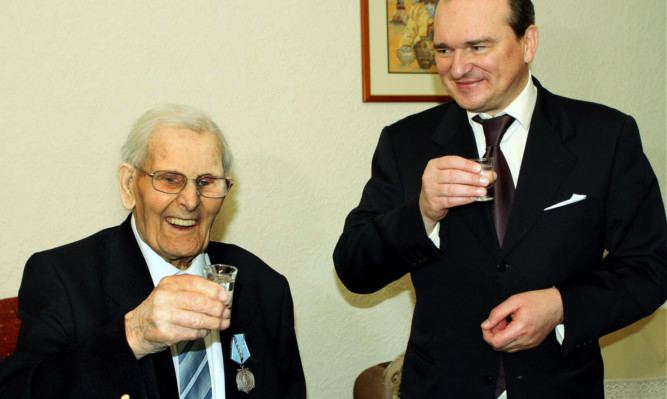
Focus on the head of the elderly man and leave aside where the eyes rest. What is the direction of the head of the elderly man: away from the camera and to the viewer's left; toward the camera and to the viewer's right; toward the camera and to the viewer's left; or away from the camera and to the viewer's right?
toward the camera and to the viewer's right

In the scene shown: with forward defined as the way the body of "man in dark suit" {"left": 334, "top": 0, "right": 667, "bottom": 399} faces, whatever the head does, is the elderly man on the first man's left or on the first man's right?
on the first man's right

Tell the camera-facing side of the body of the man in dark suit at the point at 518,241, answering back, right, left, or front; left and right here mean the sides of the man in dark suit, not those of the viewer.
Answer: front

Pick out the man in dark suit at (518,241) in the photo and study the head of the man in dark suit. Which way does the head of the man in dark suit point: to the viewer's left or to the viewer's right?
to the viewer's left
